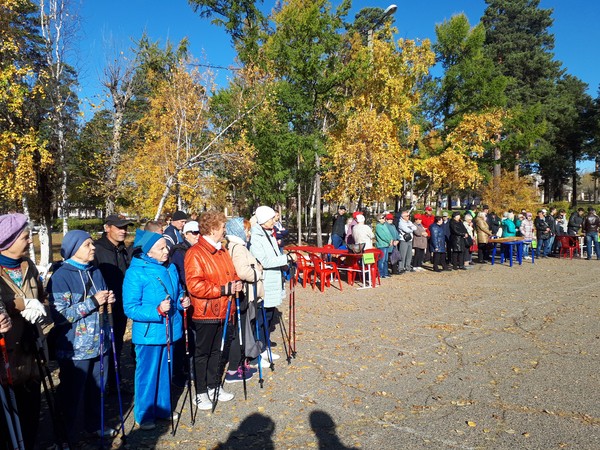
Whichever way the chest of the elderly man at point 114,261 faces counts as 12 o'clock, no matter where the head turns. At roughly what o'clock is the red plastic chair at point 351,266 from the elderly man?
The red plastic chair is roughly at 9 o'clock from the elderly man.

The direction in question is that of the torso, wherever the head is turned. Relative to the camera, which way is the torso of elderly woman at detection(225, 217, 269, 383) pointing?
to the viewer's right

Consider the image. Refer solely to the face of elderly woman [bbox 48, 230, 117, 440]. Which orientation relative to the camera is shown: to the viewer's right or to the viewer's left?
to the viewer's right

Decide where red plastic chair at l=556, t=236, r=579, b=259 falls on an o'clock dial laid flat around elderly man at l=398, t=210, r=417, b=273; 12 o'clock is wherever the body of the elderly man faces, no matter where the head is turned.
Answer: The red plastic chair is roughly at 9 o'clock from the elderly man.

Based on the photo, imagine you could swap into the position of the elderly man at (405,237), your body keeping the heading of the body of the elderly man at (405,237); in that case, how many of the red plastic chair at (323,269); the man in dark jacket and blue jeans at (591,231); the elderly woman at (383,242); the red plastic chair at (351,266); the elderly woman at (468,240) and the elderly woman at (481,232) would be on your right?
3

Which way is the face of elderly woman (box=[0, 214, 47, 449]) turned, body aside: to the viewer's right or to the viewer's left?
to the viewer's right

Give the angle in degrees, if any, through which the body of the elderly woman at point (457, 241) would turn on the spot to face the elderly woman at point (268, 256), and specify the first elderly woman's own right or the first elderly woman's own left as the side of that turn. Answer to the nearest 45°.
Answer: approximately 45° to the first elderly woman's own right

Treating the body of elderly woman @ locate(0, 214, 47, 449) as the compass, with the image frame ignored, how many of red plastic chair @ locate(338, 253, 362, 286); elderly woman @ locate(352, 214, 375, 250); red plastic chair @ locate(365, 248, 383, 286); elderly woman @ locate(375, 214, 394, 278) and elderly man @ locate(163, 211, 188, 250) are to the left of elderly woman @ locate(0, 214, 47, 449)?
5
